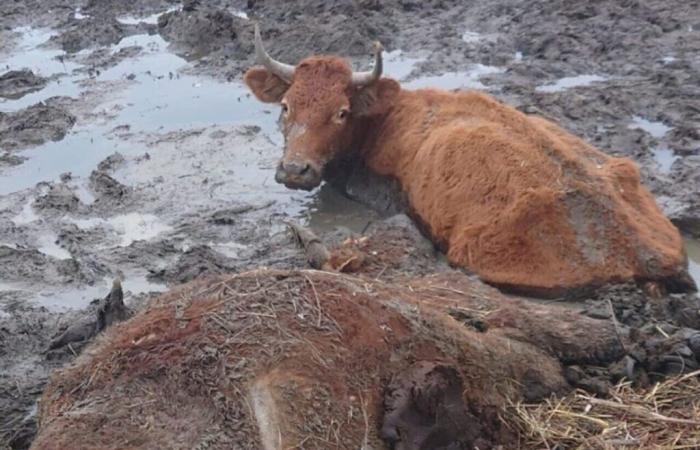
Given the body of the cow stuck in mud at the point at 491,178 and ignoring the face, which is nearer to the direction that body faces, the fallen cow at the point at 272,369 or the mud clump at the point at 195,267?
the mud clump

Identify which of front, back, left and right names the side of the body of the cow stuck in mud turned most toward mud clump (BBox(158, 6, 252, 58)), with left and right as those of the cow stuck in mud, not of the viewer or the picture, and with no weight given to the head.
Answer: front

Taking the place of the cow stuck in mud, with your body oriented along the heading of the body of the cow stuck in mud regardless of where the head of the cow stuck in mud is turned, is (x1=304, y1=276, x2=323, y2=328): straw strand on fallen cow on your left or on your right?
on your left

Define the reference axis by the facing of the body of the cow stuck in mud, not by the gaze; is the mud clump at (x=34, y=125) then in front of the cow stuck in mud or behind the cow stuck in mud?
in front

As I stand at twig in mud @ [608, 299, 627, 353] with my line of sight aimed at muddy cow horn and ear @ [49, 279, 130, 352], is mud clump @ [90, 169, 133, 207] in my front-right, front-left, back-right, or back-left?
front-right

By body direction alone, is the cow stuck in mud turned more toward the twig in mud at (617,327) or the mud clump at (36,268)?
the mud clump

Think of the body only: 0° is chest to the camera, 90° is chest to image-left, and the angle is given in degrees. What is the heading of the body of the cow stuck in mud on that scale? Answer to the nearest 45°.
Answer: approximately 135°

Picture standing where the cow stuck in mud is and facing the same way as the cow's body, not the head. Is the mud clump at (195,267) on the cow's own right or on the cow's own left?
on the cow's own left

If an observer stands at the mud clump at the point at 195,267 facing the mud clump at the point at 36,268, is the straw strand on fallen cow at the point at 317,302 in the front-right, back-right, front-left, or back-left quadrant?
back-left

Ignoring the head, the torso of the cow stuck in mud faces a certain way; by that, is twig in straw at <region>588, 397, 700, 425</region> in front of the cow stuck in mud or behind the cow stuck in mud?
behind

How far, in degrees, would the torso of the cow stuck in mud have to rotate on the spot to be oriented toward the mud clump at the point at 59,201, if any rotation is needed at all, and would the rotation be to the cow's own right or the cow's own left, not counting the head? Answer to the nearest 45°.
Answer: approximately 45° to the cow's own left

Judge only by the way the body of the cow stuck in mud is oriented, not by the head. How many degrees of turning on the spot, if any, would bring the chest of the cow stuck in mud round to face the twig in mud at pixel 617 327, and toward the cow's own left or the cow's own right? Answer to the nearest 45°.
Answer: approximately 180°

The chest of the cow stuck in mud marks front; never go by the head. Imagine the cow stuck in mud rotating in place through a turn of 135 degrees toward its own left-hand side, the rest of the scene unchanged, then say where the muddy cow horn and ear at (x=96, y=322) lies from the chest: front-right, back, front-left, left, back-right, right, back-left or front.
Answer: front-right
